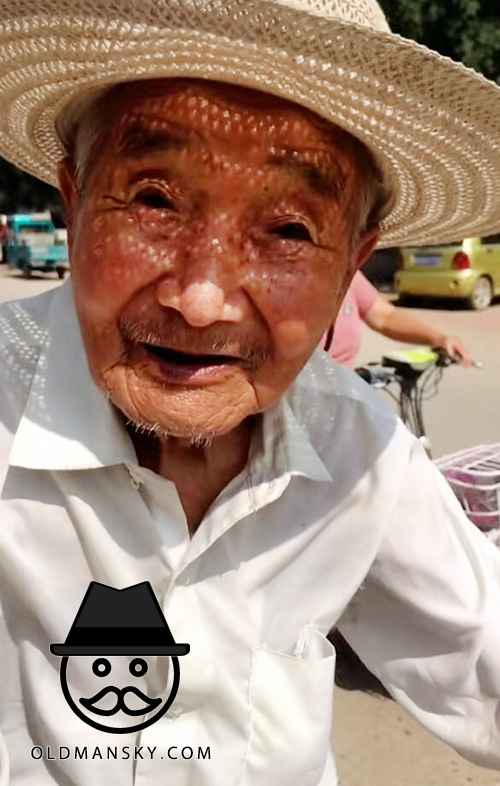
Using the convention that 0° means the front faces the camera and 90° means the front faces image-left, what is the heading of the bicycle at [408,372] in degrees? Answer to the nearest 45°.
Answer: approximately 315°

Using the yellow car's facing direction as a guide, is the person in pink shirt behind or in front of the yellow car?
behind

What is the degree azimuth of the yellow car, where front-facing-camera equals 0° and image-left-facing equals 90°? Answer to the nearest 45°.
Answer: approximately 225°

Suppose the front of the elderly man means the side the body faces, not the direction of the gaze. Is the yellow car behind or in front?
behind

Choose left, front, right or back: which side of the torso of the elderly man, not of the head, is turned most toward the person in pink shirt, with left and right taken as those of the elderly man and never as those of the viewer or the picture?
back

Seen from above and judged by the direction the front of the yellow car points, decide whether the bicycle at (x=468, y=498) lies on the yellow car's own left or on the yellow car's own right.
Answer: on the yellow car's own right

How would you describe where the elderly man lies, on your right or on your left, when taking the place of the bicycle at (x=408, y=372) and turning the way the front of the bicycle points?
on your right

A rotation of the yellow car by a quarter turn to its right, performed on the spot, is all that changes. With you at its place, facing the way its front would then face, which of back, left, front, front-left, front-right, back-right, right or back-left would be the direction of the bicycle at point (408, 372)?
front-right

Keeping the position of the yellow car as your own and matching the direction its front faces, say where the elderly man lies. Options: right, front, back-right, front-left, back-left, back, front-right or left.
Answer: back-right
